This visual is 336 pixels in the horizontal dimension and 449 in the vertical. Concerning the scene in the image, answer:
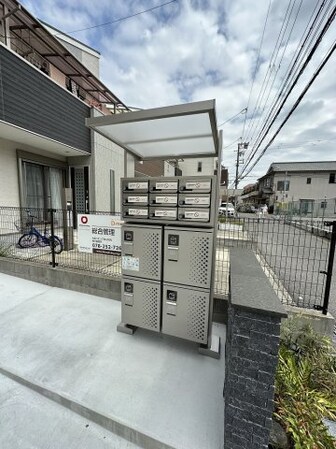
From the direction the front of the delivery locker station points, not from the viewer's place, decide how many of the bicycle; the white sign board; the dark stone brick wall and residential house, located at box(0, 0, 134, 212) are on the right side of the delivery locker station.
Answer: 3

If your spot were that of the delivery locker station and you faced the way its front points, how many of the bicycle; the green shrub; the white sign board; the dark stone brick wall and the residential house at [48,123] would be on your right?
3

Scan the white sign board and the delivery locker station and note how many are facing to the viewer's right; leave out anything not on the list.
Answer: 0

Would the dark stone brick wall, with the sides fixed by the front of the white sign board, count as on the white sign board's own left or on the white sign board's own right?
on the white sign board's own left

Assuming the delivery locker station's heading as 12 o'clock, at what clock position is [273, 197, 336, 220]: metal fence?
The metal fence is roughly at 6 o'clock from the delivery locker station.

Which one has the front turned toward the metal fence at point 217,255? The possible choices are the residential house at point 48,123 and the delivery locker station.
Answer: the residential house

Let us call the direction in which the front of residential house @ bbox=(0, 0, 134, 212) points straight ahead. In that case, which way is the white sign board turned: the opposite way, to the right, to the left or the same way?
to the right

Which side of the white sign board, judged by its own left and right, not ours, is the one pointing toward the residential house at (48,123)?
right

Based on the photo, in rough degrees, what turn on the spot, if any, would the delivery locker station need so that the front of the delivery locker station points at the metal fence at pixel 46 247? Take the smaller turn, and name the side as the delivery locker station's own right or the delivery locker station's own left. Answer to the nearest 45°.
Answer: approximately 90° to the delivery locker station's own right

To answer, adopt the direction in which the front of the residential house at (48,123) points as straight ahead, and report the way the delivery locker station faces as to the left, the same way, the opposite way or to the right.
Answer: to the right

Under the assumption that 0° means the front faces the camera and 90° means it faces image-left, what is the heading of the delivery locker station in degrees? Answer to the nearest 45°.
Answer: approximately 45°

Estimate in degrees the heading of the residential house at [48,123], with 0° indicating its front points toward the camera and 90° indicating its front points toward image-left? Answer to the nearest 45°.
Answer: approximately 315°

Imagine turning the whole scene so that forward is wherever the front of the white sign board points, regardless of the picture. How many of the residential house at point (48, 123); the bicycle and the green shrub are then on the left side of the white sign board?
1

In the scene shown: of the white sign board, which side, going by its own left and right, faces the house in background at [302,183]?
back

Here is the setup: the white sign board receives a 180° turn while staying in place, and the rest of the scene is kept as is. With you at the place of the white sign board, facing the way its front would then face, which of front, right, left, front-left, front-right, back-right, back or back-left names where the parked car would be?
front
